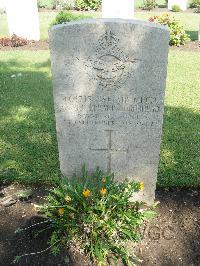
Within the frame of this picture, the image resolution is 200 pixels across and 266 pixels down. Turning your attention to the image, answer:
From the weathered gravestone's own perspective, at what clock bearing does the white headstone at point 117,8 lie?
The white headstone is roughly at 6 o'clock from the weathered gravestone.

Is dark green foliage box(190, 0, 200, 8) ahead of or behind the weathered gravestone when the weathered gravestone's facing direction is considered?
behind

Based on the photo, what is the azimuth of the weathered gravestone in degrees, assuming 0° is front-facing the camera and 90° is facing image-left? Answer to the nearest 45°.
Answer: approximately 0°

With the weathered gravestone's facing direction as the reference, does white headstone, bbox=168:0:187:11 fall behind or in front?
behind

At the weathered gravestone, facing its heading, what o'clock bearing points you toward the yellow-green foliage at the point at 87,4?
The yellow-green foliage is roughly at 6 o'clock from the weathered gravestone.

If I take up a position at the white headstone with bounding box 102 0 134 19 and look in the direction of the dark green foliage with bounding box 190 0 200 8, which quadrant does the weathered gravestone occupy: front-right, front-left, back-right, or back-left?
back-right

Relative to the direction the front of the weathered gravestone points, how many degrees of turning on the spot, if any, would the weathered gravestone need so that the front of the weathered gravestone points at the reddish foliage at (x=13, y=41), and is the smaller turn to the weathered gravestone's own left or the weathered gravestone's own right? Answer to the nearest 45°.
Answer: approximately 180°

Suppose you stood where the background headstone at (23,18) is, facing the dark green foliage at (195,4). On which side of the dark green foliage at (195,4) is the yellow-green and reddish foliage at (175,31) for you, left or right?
right
